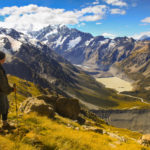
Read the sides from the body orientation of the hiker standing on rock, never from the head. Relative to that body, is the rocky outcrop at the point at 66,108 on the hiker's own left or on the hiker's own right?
on the hiker's own left

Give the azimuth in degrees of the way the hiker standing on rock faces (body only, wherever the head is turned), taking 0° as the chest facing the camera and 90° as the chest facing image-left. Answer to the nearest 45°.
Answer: approximately 270°
